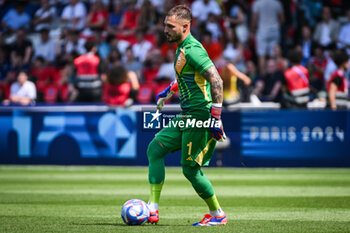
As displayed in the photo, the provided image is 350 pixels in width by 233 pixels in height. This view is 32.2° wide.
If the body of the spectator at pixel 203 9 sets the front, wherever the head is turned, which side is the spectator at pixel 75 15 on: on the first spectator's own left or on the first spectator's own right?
on the first spectator's own right

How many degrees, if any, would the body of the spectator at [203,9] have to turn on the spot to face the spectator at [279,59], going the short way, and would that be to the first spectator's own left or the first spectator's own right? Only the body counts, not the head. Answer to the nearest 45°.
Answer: approximately 45° to the first spectator's own left

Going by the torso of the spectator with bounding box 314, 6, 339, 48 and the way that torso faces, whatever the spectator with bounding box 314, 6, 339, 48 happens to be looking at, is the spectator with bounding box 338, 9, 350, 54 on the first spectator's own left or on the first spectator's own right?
on the first spectator's own left

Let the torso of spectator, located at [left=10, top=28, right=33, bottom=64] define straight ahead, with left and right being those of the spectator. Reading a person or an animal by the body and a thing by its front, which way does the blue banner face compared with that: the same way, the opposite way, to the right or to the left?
the same way

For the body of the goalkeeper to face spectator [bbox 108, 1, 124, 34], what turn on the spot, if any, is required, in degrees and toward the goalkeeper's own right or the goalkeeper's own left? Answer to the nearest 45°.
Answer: approximately 135° to the goalkeeper's own right

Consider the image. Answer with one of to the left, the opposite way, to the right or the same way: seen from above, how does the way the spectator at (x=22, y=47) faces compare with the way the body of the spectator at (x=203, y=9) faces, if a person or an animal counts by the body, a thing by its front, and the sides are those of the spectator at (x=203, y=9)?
the same way

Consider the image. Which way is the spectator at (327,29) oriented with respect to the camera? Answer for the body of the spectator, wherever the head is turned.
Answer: toward the camera

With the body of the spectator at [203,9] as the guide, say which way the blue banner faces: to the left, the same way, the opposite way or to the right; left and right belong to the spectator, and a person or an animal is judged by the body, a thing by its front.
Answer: the same way

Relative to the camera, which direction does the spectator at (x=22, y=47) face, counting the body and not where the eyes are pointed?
toward the camera

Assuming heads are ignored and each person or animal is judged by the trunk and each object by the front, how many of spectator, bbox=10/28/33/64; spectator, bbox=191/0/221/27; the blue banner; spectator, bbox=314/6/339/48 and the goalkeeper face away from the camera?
0

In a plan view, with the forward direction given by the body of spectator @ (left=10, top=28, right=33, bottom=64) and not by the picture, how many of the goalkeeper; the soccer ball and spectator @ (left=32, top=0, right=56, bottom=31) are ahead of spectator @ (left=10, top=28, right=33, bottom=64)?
2

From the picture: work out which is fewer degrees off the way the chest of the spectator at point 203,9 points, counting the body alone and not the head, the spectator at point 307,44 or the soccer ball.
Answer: the soccer ball

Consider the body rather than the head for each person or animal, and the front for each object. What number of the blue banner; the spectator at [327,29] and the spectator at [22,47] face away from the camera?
0

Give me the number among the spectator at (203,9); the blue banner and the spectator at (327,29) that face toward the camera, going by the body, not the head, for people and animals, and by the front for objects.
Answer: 3

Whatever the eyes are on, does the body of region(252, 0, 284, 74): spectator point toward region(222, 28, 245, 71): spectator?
no

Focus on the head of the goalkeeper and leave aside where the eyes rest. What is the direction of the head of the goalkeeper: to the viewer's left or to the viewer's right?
to the viewer's left

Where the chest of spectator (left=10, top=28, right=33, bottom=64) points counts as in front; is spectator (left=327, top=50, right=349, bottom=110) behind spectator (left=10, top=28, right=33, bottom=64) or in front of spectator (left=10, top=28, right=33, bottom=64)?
in front
